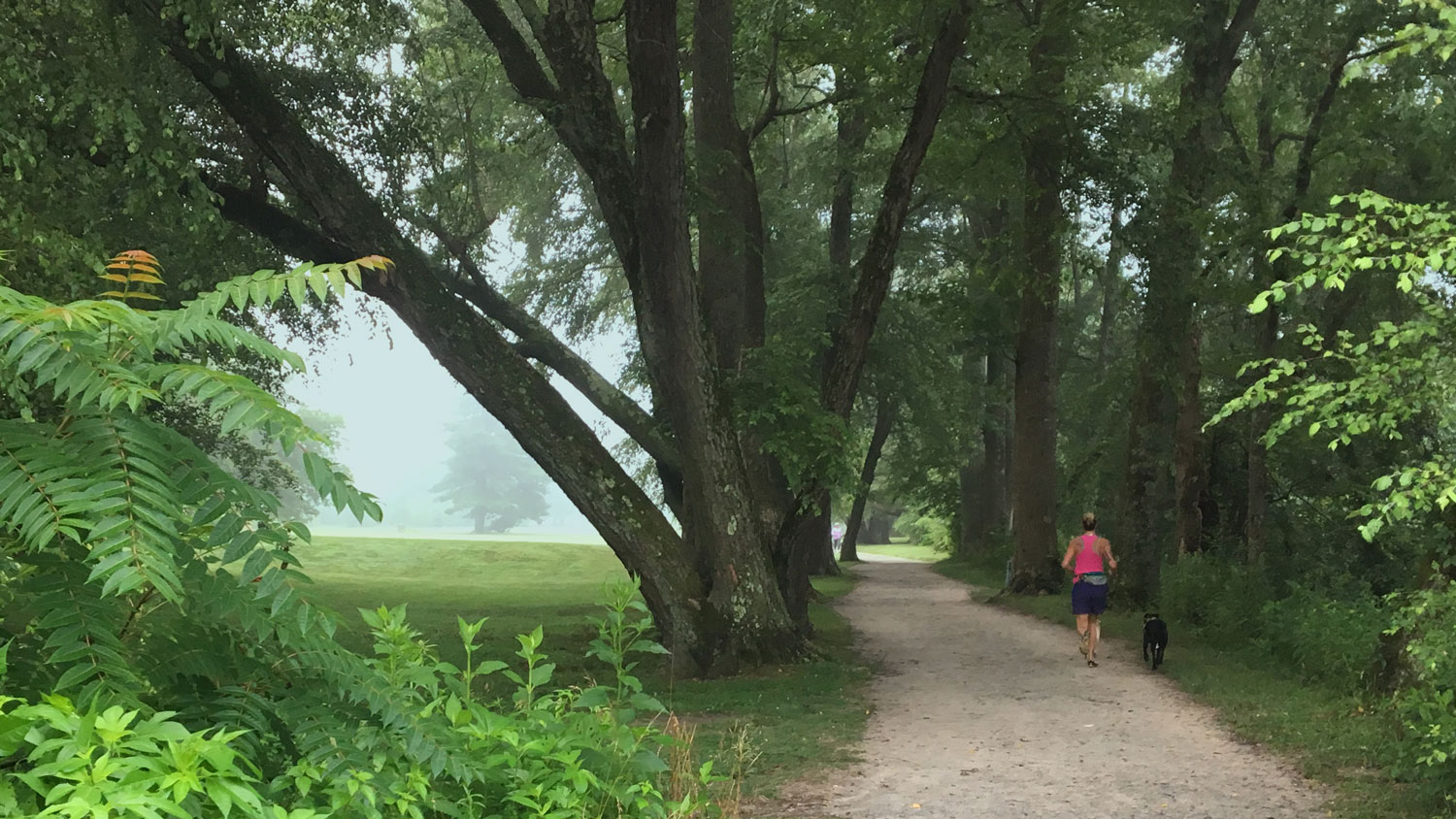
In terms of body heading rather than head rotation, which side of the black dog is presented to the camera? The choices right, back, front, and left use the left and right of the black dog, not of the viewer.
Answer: back

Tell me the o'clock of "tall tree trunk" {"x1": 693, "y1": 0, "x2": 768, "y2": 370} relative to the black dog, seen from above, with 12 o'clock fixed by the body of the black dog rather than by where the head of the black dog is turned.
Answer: The tall tree trunk is roughly at 9 o'clock from the black dog.

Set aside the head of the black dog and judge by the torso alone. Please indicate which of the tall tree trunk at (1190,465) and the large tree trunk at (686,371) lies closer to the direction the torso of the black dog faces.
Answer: the tall tree trunk

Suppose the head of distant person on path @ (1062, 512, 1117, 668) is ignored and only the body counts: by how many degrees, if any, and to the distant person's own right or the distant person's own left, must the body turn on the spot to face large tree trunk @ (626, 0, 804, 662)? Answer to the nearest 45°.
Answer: approximately 135° to the distant person's own left

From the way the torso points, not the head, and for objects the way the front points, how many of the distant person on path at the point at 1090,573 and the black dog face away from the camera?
2

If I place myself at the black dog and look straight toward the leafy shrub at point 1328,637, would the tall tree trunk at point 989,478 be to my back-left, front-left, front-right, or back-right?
back-left

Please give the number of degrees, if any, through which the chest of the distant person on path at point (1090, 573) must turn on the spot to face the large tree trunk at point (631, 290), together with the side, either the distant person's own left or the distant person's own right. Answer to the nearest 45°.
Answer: approximately 135° to the distant person's own left

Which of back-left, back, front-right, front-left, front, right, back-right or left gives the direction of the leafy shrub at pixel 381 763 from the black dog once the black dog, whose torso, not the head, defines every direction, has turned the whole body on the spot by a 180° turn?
front

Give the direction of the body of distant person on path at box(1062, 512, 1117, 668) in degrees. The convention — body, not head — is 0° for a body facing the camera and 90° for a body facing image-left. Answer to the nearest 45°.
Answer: approximately 180°

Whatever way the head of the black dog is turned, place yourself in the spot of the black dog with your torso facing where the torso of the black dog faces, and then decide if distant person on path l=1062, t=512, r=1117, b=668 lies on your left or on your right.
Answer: on your left

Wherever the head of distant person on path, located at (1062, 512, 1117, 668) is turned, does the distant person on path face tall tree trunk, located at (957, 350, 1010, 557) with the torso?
yes

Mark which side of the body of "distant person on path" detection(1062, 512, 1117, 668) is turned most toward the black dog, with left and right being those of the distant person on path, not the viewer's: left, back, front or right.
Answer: right

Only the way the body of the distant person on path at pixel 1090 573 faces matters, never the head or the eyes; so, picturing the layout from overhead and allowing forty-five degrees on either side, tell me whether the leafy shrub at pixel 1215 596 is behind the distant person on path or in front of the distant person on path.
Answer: in front
